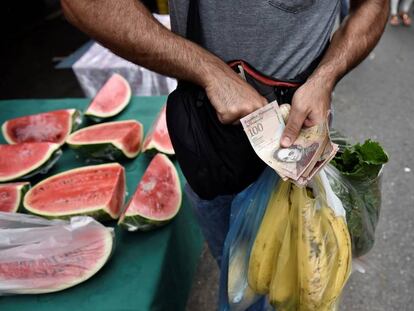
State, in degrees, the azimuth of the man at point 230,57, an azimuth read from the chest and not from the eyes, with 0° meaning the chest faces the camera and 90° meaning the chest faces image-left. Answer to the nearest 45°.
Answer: approximately 0°

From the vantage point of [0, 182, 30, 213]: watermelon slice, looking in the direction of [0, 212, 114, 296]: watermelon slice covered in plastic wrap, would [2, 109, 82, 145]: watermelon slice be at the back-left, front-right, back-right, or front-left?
back-left

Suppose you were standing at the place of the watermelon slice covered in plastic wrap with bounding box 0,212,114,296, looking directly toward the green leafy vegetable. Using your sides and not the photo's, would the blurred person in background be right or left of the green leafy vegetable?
left
